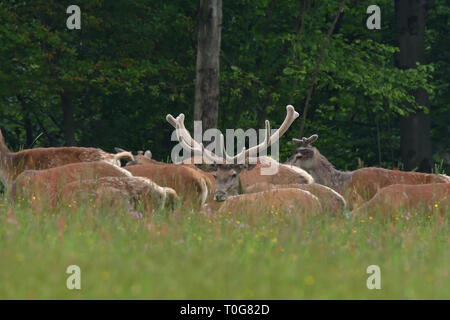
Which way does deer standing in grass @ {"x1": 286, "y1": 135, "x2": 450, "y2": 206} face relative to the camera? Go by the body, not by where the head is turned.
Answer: to the viewer's left

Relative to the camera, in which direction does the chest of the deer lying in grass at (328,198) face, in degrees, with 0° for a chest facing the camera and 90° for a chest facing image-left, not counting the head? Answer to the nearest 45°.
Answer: approximately 90°

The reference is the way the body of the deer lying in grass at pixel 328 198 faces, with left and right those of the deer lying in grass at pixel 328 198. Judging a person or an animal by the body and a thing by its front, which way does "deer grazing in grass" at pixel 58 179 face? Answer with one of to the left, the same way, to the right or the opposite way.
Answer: the same way

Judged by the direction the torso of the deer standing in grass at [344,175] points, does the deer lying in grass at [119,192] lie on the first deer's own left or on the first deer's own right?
on the first deer's own left

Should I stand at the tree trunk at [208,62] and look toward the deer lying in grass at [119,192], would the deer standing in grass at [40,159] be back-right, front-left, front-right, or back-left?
front-right

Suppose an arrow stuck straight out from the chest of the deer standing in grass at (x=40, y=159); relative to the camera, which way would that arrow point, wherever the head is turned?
to the viewer's left

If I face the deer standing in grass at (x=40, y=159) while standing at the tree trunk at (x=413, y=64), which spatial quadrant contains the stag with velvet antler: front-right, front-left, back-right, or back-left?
front-left

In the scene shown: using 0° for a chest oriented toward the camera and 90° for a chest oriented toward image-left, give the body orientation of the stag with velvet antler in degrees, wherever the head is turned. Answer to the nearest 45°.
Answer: approximately 45°
